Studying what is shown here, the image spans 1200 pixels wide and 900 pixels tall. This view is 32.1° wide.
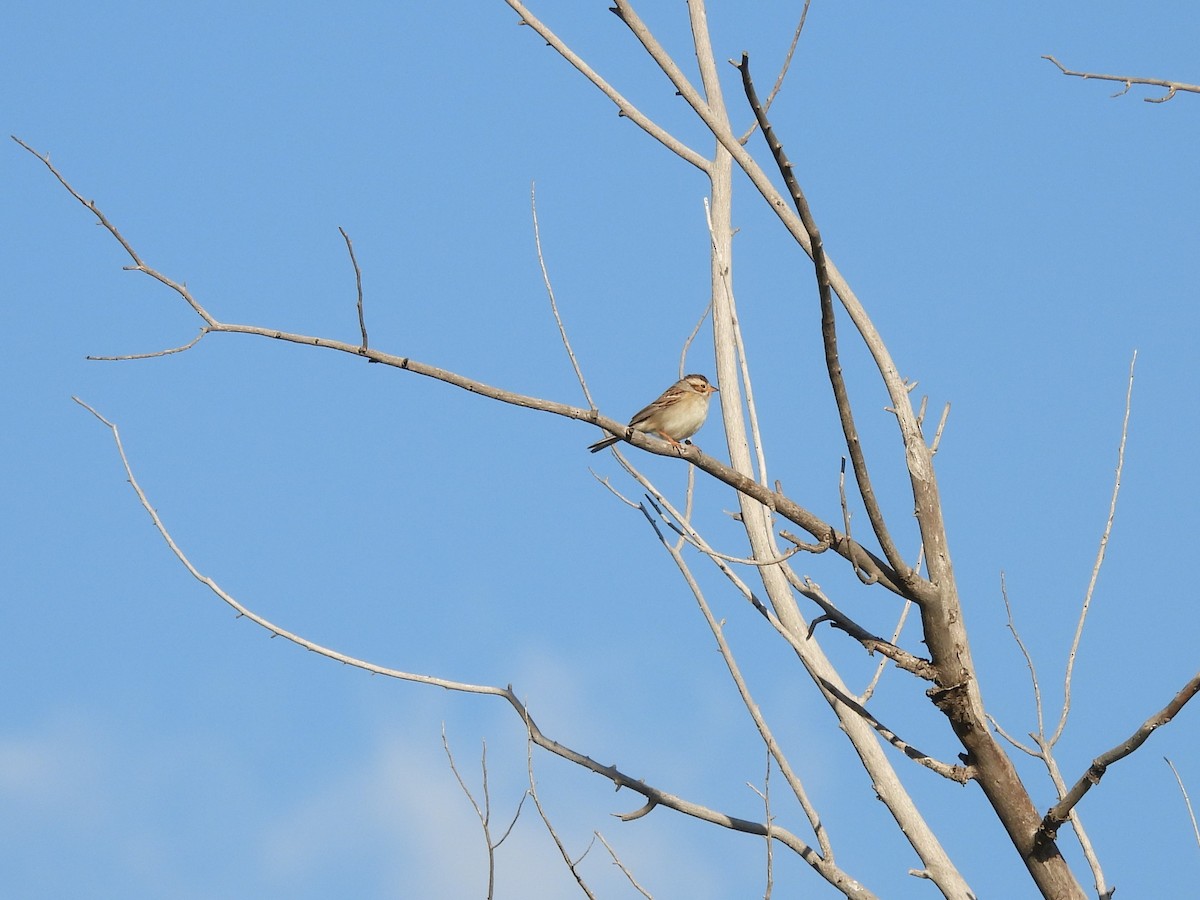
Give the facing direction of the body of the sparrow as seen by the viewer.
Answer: to the viewer's right
